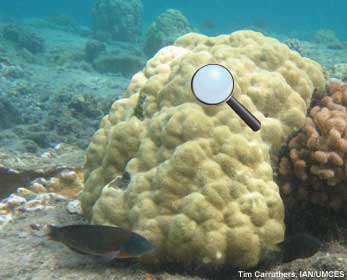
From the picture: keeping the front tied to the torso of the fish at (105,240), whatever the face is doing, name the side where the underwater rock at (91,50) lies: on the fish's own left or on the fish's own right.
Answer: on the fish's own left

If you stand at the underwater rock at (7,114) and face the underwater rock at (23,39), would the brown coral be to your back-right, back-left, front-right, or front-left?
back-right

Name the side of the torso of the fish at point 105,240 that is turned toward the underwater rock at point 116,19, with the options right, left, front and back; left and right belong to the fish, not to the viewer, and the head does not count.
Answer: left

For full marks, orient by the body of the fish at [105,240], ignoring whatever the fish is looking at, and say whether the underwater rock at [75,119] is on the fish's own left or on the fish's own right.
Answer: on the fish's own left

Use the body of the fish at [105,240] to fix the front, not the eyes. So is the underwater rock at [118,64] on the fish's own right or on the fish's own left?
on the fish's own left

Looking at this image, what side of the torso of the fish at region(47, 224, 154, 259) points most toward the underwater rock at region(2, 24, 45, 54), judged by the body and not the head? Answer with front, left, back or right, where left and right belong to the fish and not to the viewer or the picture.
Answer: left

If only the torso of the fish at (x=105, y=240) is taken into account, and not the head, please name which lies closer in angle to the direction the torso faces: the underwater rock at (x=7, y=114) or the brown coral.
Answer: the brown coral

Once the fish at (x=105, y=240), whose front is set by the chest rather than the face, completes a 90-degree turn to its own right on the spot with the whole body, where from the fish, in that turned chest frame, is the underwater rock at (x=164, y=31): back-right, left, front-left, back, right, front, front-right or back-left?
back

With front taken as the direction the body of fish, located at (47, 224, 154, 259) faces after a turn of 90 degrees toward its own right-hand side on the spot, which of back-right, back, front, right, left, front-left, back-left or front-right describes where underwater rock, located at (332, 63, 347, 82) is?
back-left

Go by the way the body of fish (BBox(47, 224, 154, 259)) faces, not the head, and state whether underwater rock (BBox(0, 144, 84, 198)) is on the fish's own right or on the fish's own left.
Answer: on the fish's own left

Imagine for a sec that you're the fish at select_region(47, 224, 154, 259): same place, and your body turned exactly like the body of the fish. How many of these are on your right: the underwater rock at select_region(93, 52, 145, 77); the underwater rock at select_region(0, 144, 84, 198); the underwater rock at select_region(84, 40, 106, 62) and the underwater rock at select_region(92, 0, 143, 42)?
0

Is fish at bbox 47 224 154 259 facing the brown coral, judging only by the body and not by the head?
yes

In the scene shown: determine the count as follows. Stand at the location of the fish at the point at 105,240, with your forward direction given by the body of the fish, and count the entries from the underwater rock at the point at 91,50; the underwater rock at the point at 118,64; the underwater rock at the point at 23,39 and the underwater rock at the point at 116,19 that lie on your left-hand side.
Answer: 4

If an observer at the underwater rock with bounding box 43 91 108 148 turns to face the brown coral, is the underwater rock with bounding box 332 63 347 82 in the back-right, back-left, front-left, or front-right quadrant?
front-left

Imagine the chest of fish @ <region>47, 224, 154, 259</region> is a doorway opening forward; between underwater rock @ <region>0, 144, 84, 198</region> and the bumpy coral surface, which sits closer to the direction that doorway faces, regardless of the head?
the bumpy coral surface

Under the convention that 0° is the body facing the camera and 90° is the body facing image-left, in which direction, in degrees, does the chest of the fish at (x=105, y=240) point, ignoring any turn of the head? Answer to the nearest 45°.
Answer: approximately 270°
